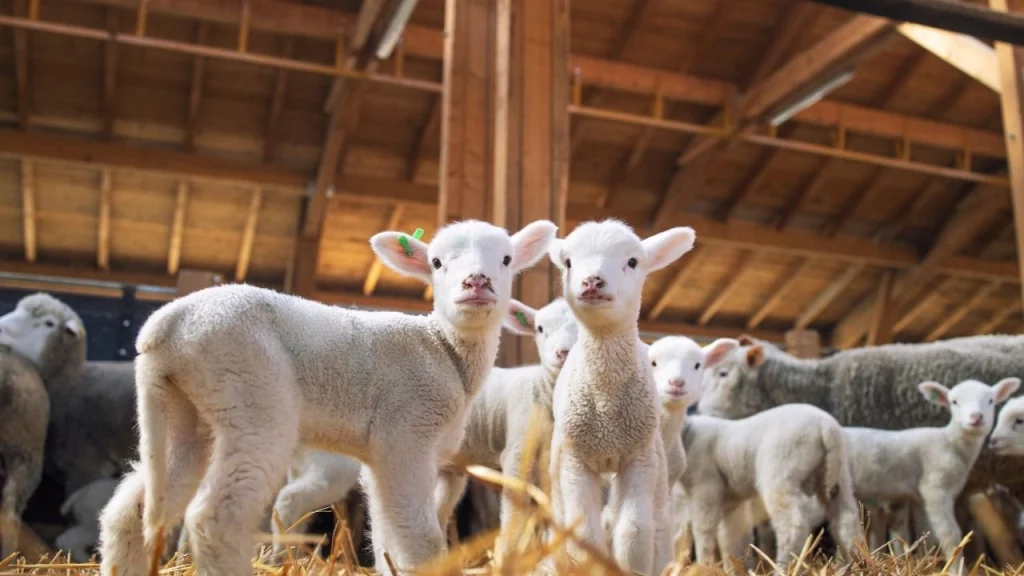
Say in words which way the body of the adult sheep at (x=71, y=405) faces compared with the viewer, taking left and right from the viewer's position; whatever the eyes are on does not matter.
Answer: facing to the left of the viewer

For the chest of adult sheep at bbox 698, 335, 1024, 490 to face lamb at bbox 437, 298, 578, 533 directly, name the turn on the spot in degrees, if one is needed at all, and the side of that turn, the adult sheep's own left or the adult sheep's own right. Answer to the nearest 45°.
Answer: approximately 45° to the adult sheep's own left

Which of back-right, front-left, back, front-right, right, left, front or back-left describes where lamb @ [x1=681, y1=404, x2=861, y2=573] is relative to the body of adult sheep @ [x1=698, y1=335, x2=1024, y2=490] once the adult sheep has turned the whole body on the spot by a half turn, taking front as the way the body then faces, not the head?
right

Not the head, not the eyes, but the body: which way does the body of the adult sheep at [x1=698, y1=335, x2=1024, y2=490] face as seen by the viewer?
to the viewer's left

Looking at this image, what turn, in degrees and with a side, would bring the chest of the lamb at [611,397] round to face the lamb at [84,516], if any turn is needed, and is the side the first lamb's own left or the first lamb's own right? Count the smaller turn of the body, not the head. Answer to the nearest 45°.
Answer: approximately 135° to the first lamb's own right

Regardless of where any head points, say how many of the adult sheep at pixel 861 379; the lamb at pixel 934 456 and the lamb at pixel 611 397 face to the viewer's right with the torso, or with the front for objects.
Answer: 1

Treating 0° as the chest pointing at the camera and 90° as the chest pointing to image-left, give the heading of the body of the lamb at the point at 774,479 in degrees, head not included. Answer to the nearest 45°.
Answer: approximately 135°

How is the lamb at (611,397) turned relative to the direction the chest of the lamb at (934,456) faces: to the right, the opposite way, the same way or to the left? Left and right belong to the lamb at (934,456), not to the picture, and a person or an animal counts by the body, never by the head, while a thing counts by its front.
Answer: to the right

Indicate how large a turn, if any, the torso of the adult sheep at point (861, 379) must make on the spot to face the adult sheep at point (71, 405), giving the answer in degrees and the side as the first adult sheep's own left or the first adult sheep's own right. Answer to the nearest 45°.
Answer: approximately 45° to the first adult sheep's own left

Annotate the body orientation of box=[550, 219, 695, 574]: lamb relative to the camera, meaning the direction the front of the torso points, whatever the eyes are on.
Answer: toward the camera

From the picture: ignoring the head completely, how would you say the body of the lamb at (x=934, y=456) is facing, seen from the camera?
to the viewer's right

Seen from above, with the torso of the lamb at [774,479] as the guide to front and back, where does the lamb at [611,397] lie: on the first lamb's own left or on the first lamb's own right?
on the first lamb's own left
